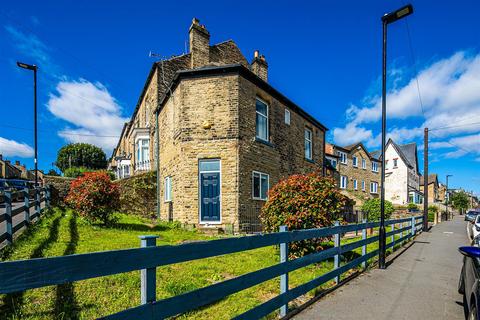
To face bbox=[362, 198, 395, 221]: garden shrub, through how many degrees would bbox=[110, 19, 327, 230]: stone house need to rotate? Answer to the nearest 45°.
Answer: approximately 135° to its left

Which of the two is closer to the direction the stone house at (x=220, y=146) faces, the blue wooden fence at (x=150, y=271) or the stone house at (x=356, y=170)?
the blue wooden fence

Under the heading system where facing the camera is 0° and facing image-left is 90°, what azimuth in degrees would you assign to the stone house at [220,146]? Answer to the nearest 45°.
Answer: approximately 0°

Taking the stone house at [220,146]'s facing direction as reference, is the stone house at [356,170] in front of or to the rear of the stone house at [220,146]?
to the rear

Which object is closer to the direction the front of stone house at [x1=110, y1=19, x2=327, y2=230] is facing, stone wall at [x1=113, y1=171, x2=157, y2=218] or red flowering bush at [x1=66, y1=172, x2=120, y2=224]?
the red flowering bush

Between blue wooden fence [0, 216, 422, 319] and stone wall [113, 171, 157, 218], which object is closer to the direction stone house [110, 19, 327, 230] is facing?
the blue wooden fence

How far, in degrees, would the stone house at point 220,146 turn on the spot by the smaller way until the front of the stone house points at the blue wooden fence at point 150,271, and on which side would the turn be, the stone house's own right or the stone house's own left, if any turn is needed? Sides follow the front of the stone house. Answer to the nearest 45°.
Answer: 0° — it already faces it

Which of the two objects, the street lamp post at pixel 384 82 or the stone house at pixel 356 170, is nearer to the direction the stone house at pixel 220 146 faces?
the street lamp post
